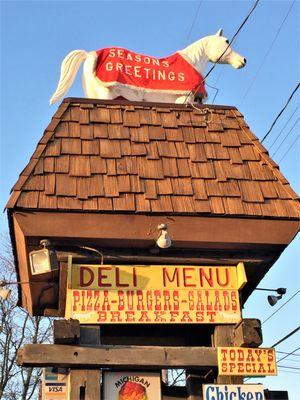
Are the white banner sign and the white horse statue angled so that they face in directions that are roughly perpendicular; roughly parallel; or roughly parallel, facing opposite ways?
roughly perpendicular

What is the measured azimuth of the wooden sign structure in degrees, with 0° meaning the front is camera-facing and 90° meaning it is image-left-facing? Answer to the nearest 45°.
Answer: approximately 0°

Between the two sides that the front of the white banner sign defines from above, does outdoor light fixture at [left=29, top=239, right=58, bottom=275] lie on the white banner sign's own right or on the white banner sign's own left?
on the white banner sign's own right

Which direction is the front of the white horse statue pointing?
to the viewer's right
